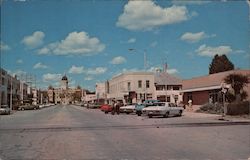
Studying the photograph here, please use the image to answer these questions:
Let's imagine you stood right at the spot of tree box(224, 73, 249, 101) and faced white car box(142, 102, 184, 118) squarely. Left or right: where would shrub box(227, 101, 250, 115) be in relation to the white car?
left

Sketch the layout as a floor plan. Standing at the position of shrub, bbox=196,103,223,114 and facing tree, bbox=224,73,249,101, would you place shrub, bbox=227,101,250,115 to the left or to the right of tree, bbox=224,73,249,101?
right

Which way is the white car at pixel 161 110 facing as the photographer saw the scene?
facing away from the viewer and to the right of the viewer

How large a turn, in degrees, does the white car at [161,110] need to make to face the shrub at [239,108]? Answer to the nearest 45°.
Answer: approximately 45° to its right

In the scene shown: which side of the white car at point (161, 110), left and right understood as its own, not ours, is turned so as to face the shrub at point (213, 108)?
front

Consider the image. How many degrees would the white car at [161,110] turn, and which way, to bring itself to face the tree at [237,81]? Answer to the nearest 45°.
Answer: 0° — it already faces it
